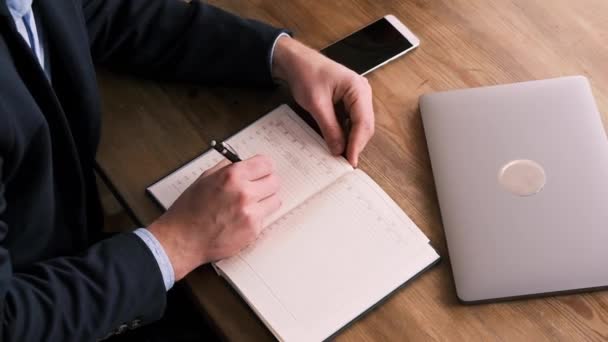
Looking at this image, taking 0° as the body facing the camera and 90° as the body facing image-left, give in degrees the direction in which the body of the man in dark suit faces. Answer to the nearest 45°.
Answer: approximately 315°
